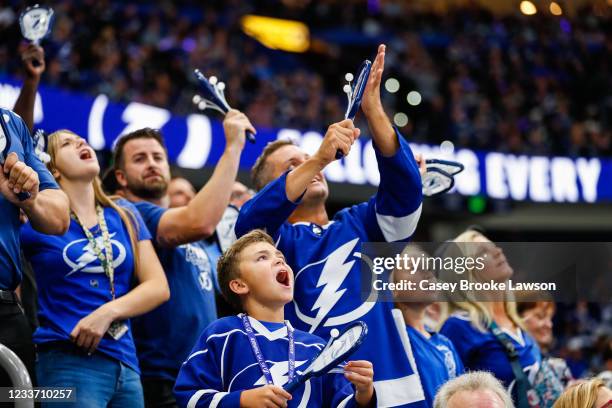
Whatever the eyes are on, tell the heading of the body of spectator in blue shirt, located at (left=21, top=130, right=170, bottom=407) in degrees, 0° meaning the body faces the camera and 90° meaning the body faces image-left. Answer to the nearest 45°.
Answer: approximately 315°

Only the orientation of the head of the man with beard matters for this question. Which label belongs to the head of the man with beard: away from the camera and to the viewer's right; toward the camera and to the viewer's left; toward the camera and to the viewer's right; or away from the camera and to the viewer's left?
toward the camera and to the viewer's right

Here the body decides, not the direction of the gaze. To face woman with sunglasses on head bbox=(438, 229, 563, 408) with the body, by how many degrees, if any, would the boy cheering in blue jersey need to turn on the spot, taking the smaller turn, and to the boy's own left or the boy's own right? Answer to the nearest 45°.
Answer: approximately 90° to the boy's own left

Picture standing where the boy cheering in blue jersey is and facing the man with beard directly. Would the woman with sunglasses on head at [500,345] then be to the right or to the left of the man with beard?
right

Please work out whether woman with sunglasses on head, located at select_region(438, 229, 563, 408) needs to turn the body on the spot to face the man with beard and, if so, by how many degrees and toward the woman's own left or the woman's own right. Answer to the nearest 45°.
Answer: approximately 90° to the woman's own right

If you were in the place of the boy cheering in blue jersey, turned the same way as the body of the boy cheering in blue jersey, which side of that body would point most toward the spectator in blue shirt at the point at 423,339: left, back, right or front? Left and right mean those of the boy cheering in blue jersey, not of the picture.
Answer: left
